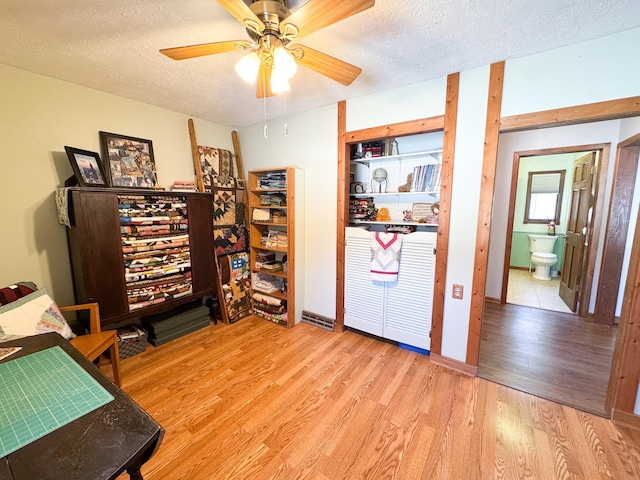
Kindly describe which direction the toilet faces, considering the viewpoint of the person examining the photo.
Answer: facing the viewer

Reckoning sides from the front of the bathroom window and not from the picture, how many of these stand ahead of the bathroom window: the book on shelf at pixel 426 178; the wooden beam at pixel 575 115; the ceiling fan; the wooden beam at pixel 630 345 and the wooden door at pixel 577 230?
5

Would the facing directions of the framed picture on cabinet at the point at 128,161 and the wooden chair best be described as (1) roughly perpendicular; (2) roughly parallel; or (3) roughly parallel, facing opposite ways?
roughly parallel

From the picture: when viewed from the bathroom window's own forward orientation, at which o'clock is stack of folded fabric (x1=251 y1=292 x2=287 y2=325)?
The stack of folded fabric is roughly at 1 o'clock from the bathroom window.

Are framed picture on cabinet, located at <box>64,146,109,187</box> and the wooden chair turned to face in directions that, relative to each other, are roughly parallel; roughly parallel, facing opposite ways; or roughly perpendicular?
roughly parallel

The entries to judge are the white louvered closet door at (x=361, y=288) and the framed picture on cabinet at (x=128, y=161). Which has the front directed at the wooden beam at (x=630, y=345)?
the framed picture on cabinet

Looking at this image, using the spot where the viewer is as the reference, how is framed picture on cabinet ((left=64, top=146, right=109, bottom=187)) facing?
facing the viewer and to the right of the viewer

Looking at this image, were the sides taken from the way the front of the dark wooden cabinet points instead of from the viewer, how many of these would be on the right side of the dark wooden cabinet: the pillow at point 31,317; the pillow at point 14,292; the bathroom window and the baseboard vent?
2

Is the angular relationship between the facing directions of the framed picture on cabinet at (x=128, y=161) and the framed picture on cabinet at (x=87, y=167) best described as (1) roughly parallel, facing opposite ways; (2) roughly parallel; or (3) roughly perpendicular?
roughly parallel

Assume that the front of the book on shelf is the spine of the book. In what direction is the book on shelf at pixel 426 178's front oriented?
toward the camera

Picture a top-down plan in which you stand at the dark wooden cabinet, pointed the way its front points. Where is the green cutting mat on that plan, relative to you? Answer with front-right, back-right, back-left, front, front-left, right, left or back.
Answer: front-right

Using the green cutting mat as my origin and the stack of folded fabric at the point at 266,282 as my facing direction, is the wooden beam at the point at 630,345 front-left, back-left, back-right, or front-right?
front-right

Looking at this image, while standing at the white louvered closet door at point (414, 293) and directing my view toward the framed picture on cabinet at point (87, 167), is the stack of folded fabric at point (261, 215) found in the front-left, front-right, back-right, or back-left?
front-right

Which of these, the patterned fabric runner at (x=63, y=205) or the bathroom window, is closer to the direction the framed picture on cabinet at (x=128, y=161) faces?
the bathroom window

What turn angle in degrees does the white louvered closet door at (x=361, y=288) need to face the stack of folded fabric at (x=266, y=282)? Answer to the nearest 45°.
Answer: approximately 45° to its right
